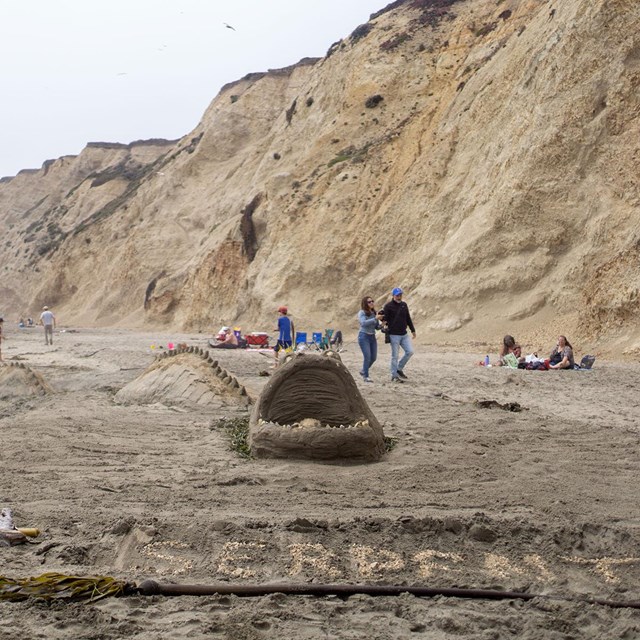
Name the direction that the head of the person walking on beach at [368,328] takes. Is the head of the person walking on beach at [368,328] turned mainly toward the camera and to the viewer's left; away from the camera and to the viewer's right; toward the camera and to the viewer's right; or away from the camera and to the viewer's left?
toward the camera and to the viewer's right

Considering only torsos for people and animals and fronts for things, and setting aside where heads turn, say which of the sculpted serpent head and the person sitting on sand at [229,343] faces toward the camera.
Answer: the sculpted serpent head

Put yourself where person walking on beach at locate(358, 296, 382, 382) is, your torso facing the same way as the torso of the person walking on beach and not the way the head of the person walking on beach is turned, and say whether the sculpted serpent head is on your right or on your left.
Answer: on your right

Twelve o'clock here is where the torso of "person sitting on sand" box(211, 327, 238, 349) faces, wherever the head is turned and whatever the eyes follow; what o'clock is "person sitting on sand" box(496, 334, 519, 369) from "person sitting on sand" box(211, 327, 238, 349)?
"person sitting on sand" box(496, 334, 519, 369) is roughly at 8 o'clock from "person sitting on sand" box(211, 327, 238, 349).

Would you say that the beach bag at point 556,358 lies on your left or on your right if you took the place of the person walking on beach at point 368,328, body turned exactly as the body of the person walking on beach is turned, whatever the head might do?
on your left

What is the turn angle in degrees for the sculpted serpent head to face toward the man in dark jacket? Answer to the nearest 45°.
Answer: approximately 180°

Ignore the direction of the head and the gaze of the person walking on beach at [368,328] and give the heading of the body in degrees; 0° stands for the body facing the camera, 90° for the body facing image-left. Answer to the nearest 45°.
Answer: approximately 315°

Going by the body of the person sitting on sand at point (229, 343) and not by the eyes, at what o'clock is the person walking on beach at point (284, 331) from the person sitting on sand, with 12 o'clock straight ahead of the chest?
The person walking on beach is roughly at 9 o'clock from the person sitting on sand.

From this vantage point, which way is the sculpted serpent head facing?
toward the camera

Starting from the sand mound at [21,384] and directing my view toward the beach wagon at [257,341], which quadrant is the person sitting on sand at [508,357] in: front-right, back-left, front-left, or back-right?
front-right

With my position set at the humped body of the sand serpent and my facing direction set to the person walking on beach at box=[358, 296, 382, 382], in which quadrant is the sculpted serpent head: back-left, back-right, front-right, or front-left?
back-right

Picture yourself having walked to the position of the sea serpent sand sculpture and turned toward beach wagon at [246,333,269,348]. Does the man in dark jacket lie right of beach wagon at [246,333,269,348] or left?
right
